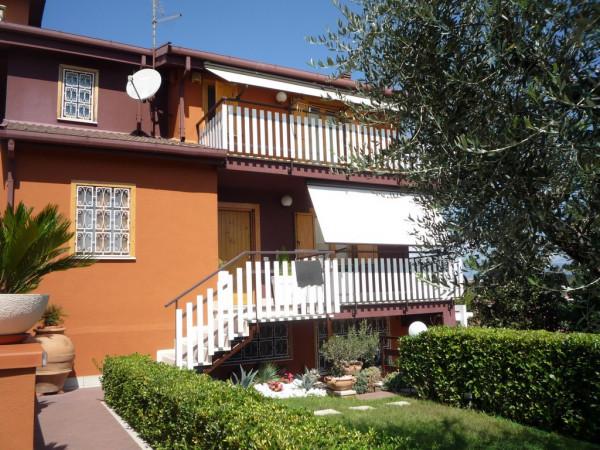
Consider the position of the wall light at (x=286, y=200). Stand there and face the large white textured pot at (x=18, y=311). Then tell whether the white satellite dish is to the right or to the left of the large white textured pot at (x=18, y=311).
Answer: right

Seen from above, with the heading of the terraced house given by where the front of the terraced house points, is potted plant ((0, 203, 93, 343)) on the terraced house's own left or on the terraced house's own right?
on the terraced house's own right

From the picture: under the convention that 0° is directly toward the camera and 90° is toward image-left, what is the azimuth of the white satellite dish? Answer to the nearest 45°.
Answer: approximately 45°
